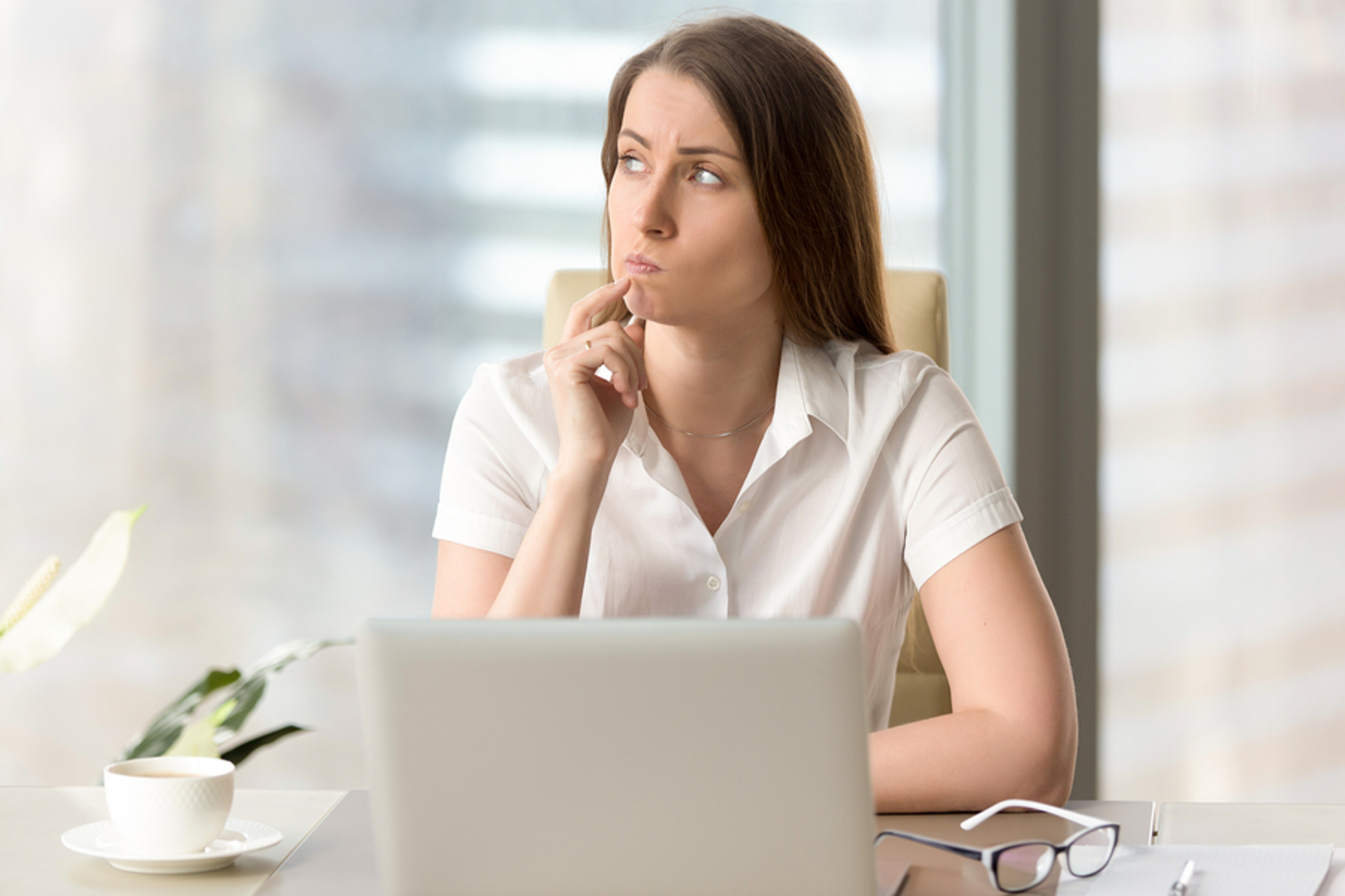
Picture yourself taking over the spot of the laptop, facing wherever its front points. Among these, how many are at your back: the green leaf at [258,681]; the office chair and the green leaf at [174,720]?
0

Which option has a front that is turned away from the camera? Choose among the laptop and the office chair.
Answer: the laptop

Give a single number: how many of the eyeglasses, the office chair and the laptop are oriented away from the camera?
1

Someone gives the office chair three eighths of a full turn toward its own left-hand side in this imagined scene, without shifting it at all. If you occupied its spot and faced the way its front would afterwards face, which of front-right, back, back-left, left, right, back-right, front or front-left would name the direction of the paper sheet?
back-right

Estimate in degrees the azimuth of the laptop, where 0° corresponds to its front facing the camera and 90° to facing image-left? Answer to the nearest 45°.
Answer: approximately 180°

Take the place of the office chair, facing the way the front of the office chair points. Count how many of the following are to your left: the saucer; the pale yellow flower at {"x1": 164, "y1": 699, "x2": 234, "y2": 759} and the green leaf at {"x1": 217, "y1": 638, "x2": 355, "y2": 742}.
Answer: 0

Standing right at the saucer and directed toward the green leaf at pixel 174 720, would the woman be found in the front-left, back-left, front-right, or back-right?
front-right

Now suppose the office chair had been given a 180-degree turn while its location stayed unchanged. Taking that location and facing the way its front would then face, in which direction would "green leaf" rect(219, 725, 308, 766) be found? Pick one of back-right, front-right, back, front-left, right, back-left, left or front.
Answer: left

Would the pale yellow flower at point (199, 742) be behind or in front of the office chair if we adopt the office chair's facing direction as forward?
in front

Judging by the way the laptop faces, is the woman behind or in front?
in front

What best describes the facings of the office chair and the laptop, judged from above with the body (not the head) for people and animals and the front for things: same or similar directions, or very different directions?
very different directions

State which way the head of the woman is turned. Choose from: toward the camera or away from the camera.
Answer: toward the camera

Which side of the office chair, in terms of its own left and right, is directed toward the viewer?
front

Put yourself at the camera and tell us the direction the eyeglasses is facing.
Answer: facing the viewer and to the right of the viewer

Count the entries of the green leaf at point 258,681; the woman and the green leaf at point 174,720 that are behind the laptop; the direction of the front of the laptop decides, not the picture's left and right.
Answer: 0
